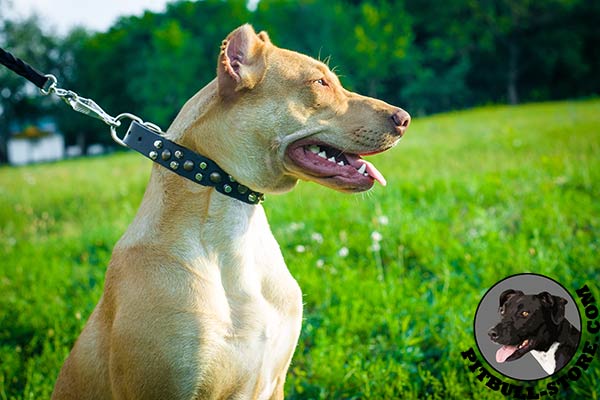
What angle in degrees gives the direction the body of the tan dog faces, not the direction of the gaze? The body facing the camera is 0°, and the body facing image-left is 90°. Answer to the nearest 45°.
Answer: approximately 315°

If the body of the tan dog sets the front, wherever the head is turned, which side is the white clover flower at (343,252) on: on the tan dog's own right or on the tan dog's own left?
on the tan dog's own left

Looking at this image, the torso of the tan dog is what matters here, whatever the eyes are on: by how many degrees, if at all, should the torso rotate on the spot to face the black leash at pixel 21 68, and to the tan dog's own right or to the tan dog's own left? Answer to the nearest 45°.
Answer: approximately 180°
